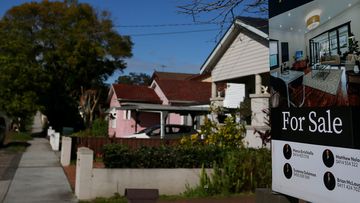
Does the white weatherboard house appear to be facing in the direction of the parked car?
no

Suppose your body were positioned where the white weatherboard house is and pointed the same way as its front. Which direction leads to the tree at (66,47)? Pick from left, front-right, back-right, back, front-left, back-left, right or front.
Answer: right

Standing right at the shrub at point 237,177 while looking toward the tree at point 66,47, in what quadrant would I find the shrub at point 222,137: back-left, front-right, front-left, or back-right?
front-right

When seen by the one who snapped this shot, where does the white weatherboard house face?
facing the viewer and to the left of the viewer

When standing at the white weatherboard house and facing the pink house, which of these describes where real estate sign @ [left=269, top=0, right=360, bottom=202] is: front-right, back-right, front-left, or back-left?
back-left

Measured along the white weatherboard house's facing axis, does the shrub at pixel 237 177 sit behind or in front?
in front

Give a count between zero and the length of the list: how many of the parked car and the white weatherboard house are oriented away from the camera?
0
